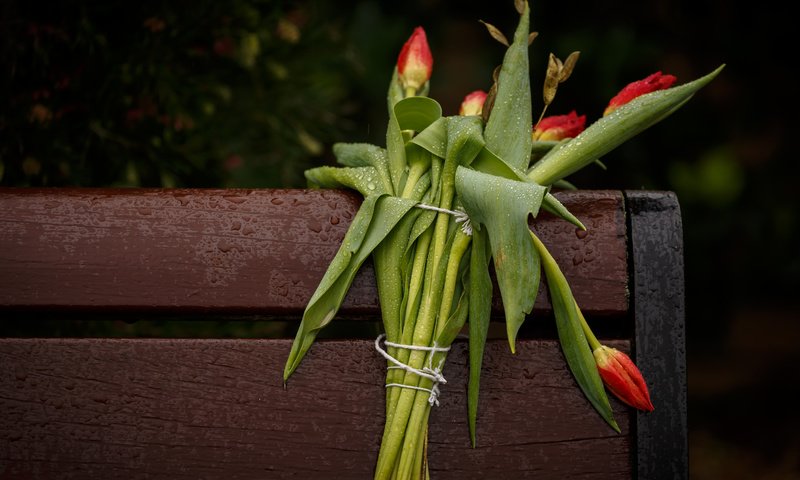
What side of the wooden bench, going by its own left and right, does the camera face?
front
